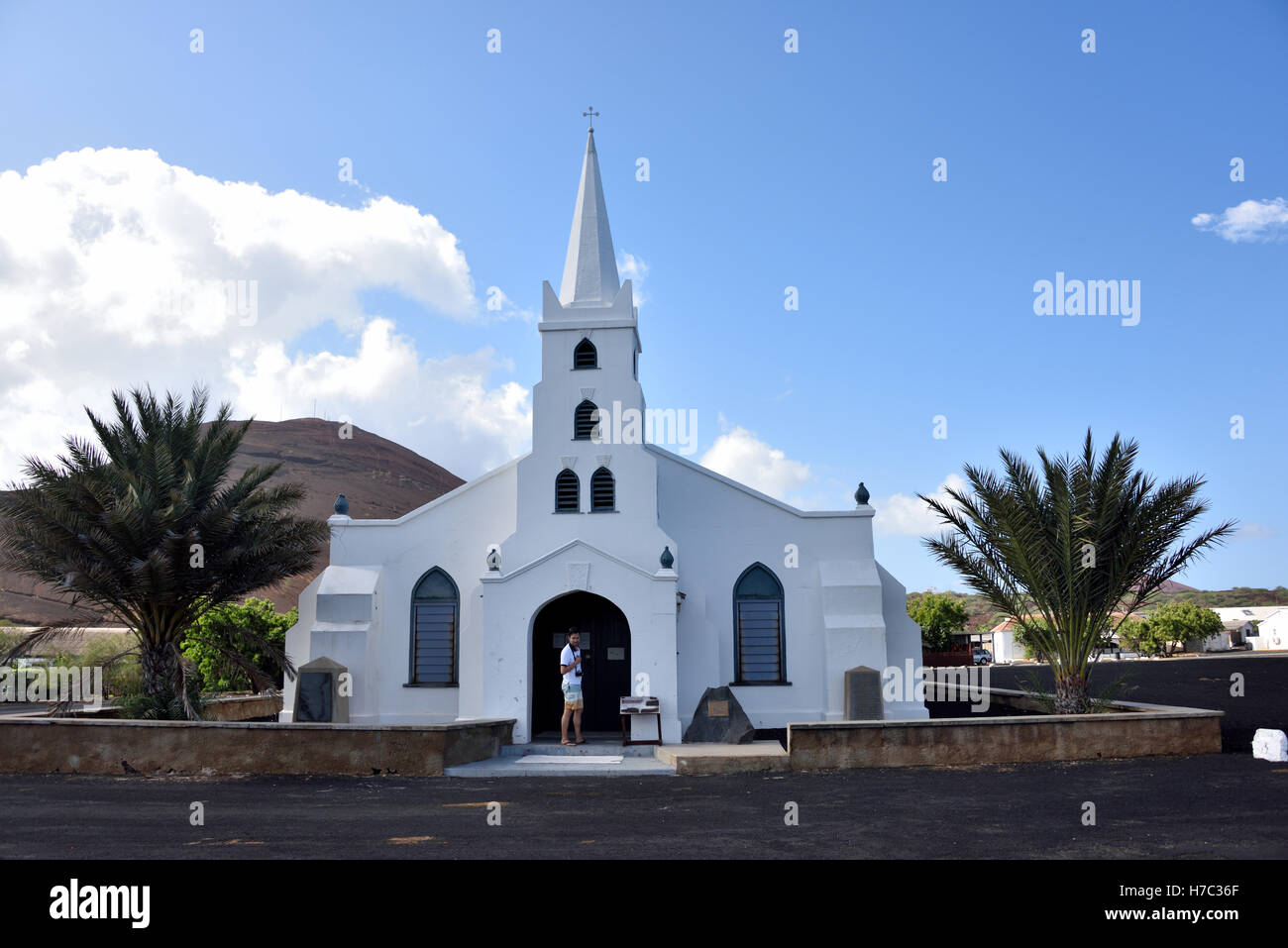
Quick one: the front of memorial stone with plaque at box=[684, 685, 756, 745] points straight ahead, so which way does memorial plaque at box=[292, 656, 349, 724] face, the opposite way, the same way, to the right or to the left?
the same way

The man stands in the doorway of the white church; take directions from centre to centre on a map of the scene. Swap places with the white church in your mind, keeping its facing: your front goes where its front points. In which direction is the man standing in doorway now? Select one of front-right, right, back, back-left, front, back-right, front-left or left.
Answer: front

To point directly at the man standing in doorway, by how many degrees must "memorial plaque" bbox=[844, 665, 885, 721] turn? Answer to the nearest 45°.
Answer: approximately 45° to its right

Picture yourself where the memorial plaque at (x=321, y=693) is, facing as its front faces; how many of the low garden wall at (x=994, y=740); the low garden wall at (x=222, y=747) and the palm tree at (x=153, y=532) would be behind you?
0

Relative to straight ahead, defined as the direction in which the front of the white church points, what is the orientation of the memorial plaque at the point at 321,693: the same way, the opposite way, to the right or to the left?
the same way

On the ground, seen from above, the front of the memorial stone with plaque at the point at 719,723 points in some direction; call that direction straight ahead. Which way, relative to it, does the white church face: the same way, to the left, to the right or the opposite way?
the same way

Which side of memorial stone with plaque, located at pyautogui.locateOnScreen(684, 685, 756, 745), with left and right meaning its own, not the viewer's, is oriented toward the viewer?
front

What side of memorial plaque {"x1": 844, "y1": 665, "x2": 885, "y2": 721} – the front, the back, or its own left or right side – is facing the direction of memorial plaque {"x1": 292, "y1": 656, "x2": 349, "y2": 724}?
right

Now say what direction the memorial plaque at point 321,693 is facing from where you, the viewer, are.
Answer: facing the viewer

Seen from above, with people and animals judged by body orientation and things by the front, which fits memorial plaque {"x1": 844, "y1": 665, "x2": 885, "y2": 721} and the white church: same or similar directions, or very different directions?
same or similar directions

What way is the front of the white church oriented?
toward the camera
